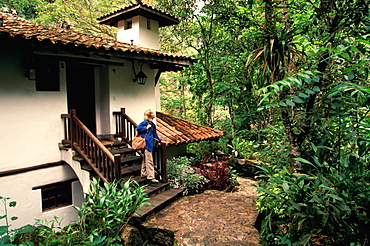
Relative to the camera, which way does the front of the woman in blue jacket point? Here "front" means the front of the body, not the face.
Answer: to the viewer's right

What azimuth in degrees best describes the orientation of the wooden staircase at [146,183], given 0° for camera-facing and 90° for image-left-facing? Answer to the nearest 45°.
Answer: approximately 315°

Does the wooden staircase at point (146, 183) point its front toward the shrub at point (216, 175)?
no

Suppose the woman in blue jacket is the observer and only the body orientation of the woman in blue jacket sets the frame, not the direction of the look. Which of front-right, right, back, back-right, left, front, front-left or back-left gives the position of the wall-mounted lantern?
left

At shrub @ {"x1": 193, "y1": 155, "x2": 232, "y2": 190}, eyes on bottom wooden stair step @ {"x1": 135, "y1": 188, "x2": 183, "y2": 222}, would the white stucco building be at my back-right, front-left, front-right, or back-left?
front-right

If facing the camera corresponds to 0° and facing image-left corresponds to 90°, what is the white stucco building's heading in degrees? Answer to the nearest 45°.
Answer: approximately 315°
